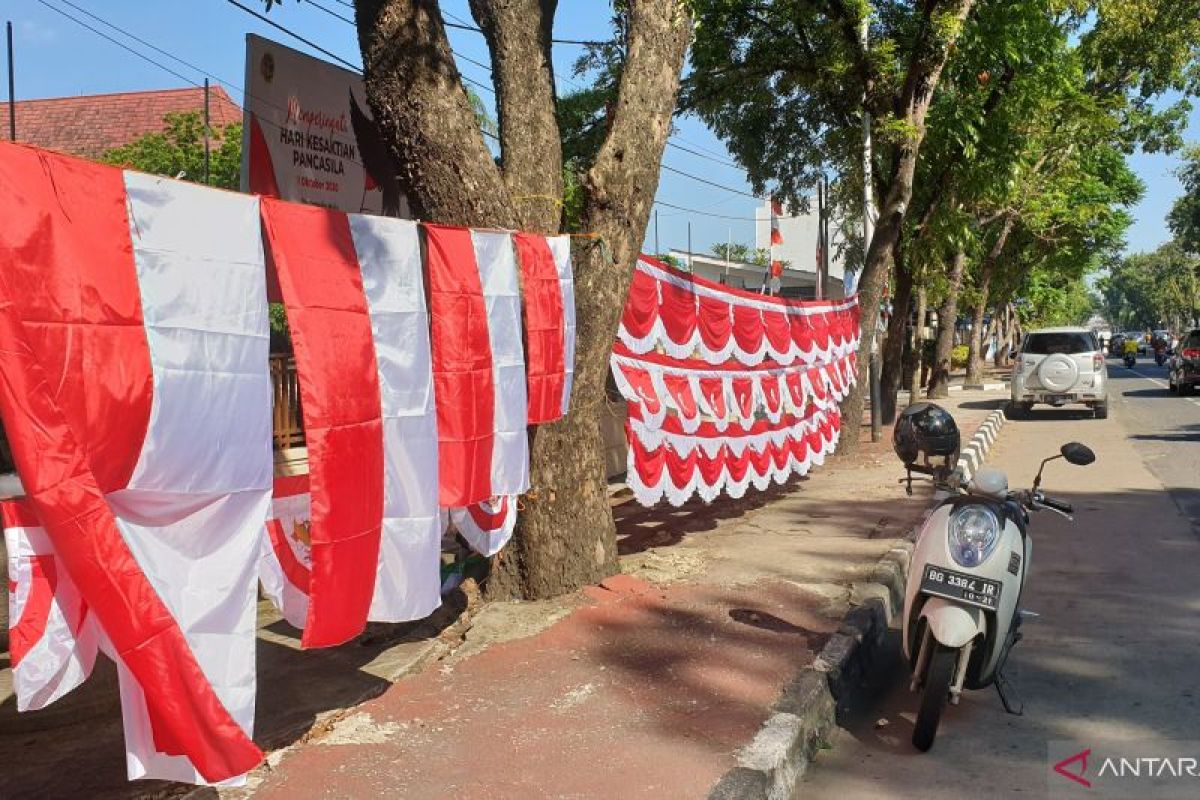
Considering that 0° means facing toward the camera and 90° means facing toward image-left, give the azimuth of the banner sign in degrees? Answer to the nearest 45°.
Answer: approximately 315°

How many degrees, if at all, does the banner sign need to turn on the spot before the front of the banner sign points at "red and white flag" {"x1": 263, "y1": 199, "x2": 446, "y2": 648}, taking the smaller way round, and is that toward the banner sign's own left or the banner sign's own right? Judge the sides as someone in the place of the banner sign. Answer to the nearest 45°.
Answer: approximately 45° to the banner sign's own right

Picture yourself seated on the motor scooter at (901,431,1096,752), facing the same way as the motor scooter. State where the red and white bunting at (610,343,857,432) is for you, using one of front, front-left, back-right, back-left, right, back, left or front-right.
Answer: back-right

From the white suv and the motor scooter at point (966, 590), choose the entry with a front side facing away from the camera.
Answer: the white suv

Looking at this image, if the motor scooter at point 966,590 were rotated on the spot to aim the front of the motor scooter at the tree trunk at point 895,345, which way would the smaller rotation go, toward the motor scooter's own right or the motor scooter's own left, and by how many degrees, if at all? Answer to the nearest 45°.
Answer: approximately 180°

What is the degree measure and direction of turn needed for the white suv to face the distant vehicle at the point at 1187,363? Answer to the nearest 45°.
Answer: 0° — it already faces it

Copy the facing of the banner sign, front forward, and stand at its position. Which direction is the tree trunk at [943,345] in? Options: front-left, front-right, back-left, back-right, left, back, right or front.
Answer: left

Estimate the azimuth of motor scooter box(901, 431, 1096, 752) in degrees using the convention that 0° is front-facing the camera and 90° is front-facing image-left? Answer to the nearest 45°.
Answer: approximately 0°

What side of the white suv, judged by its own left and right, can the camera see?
back

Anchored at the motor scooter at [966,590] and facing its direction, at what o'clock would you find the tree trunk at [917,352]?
The tree trunk is roughly at 6 o'clock from the motor scooter.

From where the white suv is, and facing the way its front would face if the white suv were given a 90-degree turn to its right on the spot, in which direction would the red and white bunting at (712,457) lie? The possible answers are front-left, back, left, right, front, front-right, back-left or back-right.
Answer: right

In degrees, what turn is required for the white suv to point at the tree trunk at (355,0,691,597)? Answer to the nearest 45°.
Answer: approximately 180°

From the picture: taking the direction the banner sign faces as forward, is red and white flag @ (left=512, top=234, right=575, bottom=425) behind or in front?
in front

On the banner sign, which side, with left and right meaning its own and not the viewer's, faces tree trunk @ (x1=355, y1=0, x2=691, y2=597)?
front

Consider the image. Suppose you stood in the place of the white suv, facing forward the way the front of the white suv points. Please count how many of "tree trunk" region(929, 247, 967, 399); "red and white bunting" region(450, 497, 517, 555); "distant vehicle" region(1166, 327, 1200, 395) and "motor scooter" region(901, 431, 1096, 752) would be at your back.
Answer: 2

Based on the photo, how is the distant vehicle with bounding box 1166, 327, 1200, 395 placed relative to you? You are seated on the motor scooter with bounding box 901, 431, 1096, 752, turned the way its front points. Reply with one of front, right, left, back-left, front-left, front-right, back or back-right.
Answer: back

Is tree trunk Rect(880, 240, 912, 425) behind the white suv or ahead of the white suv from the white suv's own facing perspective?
behind

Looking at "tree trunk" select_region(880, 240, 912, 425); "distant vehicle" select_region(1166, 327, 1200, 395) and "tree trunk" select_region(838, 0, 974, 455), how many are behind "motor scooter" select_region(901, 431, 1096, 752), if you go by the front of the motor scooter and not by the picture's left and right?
3
